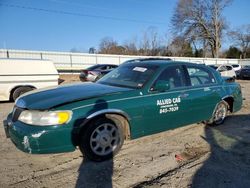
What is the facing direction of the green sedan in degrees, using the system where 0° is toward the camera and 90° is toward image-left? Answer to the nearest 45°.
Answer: approximately 45°

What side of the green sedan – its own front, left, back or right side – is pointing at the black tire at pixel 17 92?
right
